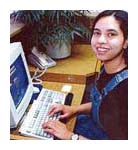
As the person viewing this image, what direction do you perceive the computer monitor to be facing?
facing the viewer and to the right of the viewer

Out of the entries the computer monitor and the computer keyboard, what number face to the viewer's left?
0

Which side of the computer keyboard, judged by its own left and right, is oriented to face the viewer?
right
